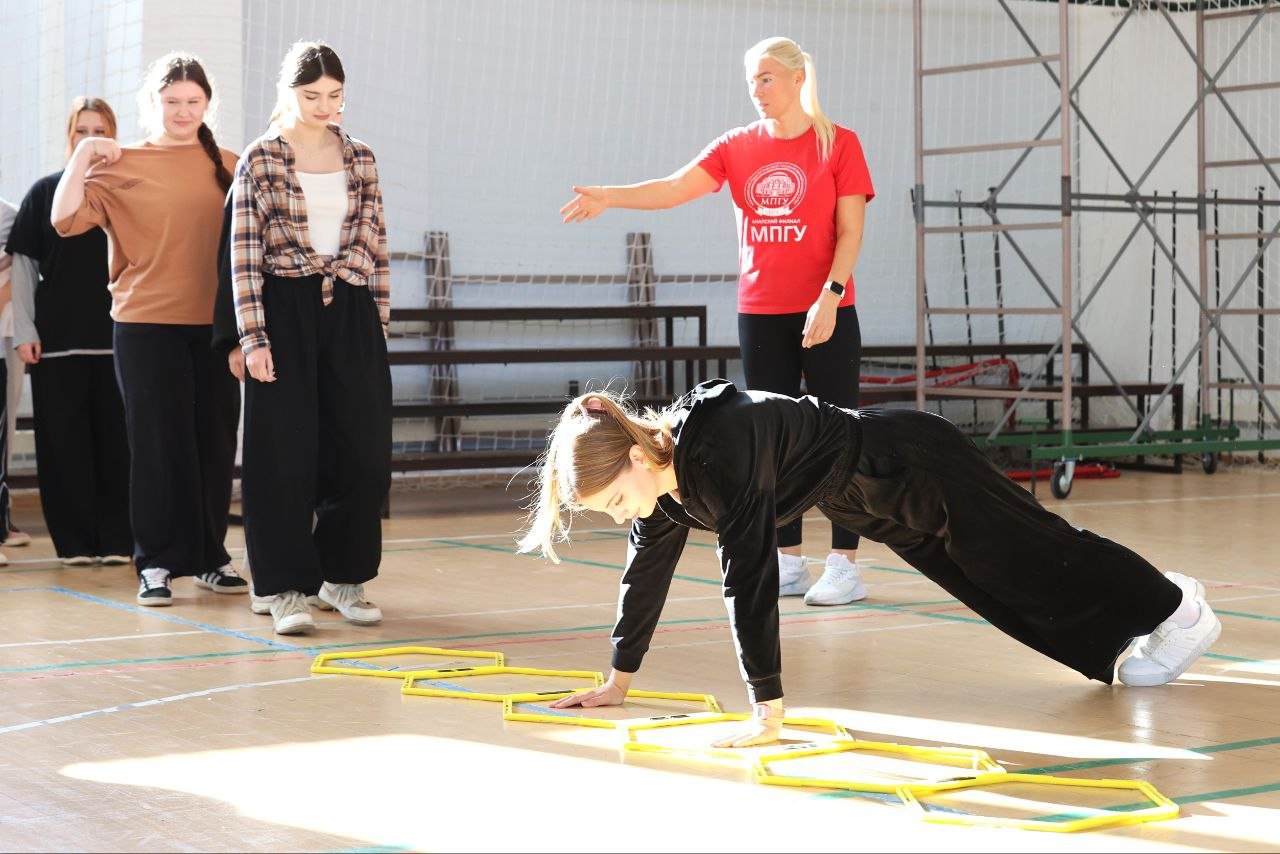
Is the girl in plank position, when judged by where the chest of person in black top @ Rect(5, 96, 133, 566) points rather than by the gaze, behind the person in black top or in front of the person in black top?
in front

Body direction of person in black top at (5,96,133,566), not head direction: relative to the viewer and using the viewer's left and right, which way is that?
facing the viewer

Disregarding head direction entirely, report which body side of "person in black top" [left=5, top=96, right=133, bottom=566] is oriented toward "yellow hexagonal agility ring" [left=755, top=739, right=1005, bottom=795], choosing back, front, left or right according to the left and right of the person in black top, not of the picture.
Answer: front

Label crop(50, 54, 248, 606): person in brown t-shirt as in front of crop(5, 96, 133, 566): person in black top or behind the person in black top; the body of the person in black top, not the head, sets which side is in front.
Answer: in front

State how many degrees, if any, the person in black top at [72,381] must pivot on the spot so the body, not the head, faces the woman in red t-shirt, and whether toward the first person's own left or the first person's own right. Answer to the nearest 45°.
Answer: approximately 45° to the first person's own left

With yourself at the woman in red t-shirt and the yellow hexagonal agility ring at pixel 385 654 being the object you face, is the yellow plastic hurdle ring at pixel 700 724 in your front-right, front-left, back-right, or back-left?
front-left

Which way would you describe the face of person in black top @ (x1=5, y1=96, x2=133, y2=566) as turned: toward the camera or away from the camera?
toward the camera

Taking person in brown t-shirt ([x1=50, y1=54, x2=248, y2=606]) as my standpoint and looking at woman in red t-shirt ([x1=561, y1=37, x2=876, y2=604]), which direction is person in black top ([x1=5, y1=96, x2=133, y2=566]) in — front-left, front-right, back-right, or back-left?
back-left

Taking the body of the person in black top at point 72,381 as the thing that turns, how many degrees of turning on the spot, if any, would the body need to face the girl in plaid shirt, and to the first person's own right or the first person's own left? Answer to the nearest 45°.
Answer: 0° — they already face them
